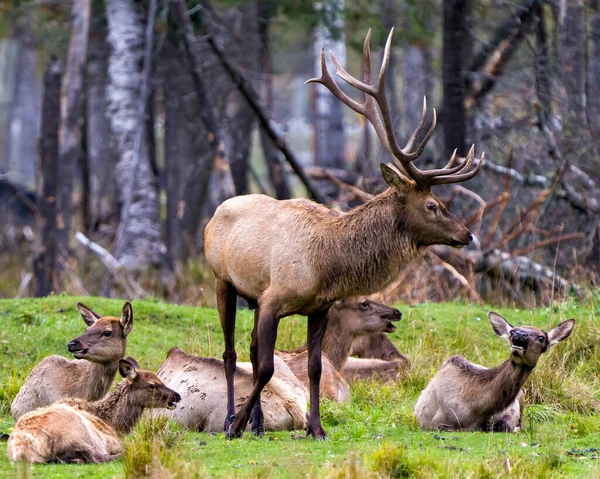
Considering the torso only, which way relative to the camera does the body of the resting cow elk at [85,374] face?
to the viewer's right

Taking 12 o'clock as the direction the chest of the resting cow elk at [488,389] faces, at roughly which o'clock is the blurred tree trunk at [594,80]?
The blurred tree trunk is roughly at 8 o'clock from the resting cow elk.

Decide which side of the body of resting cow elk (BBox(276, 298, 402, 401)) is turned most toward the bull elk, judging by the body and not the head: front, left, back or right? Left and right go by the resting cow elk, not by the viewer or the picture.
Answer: right

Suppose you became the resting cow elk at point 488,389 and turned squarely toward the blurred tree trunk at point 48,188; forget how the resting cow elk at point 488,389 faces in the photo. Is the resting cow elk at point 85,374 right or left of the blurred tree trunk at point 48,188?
left

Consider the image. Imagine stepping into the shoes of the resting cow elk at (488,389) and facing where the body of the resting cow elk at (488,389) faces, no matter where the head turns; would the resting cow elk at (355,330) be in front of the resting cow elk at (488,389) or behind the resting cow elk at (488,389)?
behind

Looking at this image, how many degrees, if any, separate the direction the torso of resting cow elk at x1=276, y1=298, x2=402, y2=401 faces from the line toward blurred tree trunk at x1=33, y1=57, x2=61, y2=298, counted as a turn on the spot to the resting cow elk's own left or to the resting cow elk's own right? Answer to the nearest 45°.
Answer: approximately 135° to the resting cow elk's own left

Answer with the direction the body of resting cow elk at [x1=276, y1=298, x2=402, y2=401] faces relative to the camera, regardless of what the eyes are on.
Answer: to the viewer's right

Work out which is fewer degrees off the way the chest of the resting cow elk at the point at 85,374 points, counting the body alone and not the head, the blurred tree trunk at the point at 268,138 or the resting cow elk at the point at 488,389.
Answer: the resting cow elk

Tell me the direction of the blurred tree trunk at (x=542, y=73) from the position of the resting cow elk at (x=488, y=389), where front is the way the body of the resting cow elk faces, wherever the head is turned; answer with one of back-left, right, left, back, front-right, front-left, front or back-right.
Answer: back-left
